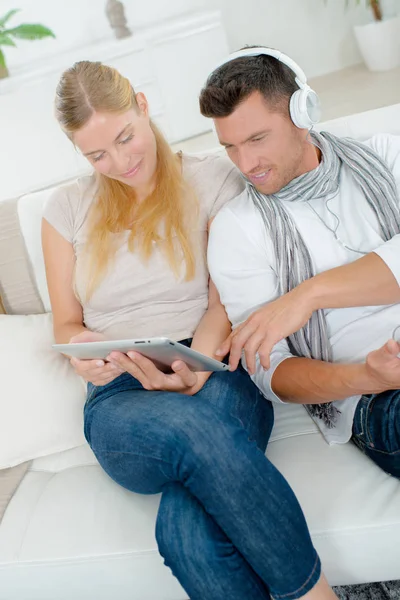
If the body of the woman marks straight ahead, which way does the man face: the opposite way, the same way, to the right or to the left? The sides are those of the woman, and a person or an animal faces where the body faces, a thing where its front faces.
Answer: the same way

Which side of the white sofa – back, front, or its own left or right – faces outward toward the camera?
front

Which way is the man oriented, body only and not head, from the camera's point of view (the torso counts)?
toward the camera

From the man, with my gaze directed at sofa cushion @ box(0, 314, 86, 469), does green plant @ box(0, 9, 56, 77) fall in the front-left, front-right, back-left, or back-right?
front-right

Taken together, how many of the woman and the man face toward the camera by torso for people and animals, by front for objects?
2

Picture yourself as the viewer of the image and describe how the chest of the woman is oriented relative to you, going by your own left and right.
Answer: facing the viewer

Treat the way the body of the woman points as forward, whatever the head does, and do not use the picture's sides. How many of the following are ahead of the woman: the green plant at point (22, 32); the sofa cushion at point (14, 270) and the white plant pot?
0

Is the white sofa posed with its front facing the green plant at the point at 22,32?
no

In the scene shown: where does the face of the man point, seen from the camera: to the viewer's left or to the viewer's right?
to the viewer's left

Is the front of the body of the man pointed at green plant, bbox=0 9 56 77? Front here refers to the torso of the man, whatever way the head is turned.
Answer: no

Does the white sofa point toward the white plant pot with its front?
no

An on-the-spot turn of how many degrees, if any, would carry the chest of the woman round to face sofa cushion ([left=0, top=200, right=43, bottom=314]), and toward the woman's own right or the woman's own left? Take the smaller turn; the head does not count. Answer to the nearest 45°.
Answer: approximately 135° to the woman's own right
